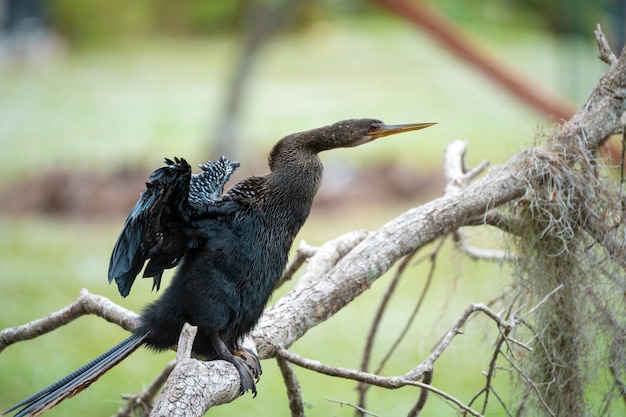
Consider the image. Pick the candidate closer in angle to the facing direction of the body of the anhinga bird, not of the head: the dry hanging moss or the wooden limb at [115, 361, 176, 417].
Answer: the dry hanging moss

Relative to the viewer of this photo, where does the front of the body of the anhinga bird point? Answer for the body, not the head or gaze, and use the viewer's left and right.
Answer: facing to the right of the viewer

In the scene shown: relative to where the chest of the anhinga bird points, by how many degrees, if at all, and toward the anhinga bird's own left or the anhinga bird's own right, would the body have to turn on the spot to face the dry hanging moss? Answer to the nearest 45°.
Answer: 0° — it already faces it
